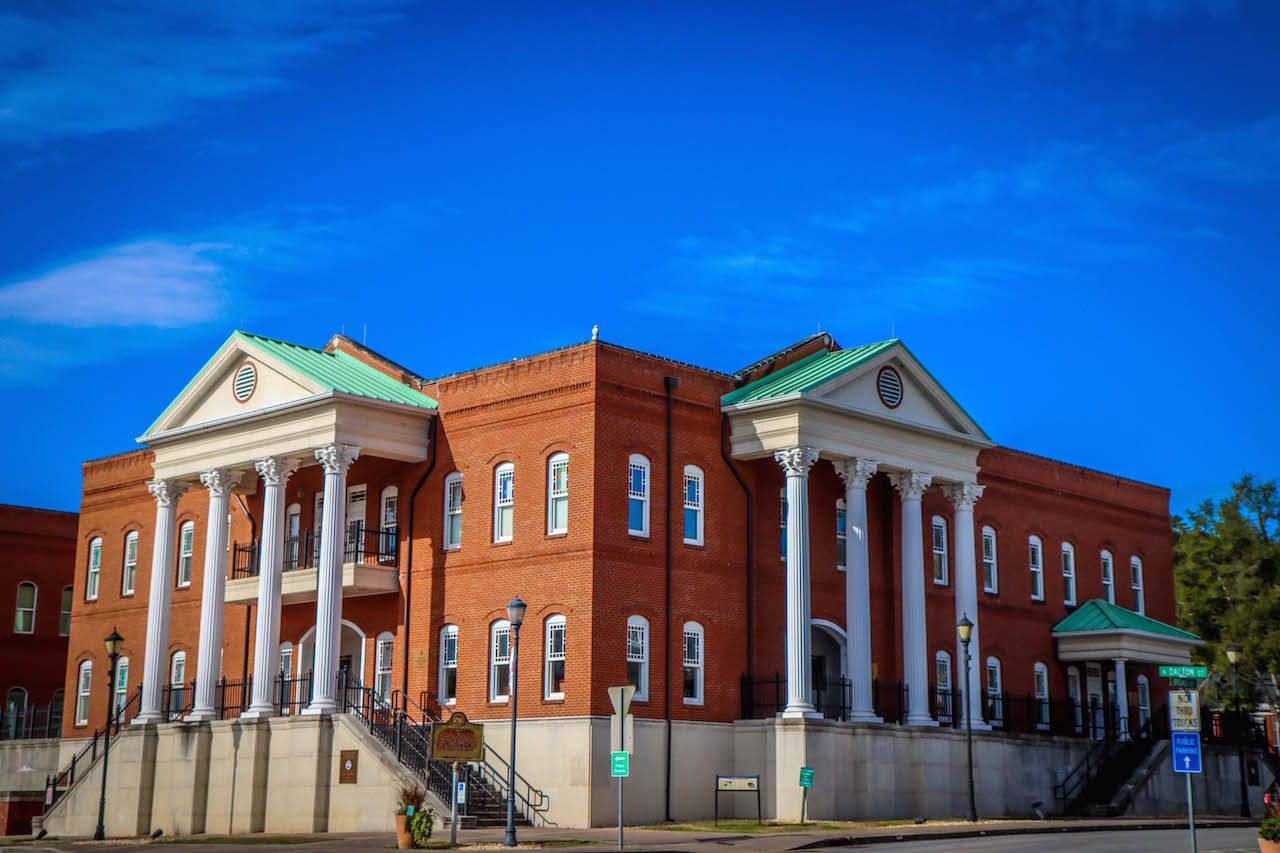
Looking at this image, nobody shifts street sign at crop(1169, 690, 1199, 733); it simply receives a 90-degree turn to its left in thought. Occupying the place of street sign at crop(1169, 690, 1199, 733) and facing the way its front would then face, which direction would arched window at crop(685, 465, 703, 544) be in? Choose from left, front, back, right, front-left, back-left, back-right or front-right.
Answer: back-left

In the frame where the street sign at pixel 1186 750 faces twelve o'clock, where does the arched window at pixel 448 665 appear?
The arched window is roughly at 4 o'clock from the street sign.

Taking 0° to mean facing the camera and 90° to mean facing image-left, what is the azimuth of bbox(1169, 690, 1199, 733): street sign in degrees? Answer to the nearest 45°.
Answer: approximately 0°

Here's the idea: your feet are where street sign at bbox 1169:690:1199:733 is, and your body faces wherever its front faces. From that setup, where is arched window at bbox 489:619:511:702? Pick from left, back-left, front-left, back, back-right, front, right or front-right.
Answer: back-right

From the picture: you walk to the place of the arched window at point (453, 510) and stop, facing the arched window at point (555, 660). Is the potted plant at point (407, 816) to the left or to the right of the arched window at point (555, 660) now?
right

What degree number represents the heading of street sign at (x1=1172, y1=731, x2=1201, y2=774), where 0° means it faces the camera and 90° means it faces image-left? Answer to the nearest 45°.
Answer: approximately 0°

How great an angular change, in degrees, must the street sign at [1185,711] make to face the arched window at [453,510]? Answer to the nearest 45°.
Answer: approximately 135° to its right

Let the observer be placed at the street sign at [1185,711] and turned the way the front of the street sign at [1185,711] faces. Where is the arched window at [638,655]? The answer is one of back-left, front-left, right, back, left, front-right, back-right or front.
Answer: back-right

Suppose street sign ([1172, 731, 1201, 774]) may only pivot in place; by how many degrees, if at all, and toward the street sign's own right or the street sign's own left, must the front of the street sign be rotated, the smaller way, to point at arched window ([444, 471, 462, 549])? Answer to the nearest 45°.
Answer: approximately 135° to the street sign's own right

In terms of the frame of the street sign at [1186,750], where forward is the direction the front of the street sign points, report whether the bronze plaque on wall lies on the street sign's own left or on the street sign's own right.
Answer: on the street sign's own right

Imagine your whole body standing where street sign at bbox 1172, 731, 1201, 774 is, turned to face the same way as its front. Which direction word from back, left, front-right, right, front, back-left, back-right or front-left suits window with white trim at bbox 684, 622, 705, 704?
back-right

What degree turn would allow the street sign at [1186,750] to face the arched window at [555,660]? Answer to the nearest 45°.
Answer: approximately 135° to its right

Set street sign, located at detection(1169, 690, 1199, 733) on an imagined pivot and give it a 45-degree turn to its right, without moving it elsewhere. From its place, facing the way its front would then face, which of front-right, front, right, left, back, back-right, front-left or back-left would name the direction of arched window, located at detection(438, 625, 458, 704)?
right

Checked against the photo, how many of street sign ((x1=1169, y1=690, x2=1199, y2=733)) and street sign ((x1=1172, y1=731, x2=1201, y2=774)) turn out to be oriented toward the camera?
2
